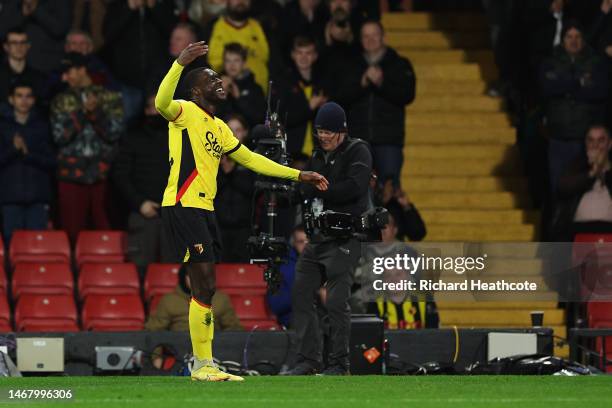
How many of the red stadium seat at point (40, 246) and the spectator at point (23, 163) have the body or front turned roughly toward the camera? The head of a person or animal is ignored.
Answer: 2

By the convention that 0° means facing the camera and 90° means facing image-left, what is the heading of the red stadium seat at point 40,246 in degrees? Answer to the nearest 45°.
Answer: approximately 0°

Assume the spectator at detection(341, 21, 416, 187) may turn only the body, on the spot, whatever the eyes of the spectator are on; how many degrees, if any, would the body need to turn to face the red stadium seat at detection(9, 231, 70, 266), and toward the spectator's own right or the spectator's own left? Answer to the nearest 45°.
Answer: approximately 90° to the spectator's own right

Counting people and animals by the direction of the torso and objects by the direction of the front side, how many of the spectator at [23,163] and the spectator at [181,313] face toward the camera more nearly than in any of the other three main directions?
2

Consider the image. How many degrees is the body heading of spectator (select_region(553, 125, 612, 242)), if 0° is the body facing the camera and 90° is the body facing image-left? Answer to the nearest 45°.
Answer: approximately 0°

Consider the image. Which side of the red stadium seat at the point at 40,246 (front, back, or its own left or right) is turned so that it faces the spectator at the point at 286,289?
left
